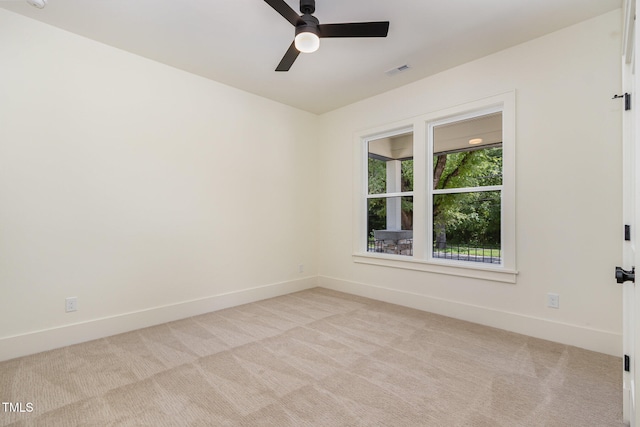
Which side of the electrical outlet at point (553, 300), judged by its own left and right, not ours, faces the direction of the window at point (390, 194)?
right

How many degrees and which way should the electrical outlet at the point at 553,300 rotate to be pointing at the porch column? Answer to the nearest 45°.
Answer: approximately 90° to its right

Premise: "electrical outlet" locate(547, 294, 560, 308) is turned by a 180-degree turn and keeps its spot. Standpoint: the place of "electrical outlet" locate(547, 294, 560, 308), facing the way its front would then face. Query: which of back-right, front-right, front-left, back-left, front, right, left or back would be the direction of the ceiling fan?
back-left

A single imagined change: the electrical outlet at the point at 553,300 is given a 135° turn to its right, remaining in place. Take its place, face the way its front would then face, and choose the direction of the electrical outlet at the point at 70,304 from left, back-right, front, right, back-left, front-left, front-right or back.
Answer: left

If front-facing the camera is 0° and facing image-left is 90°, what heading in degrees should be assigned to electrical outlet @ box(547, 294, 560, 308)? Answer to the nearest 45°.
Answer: approximately 0°
